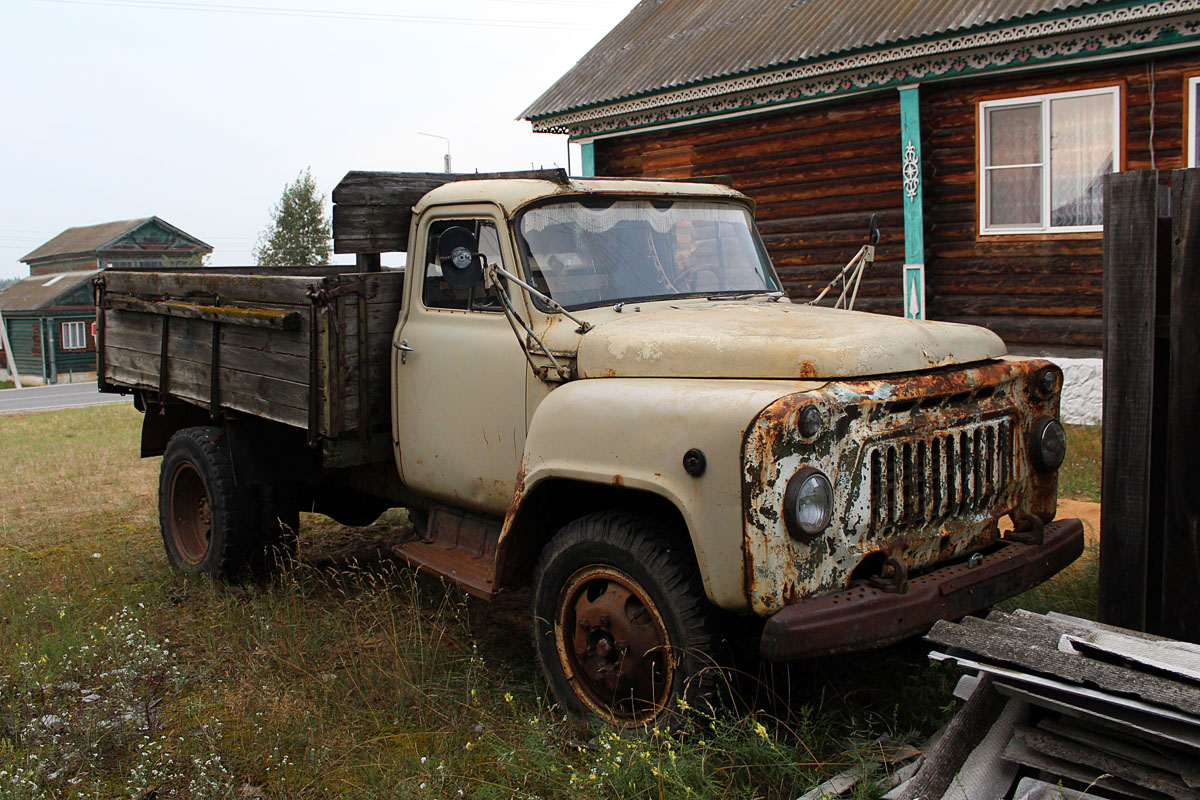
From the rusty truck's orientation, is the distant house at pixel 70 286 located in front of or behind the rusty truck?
behind

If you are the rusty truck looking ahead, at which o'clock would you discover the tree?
The tree is roughly at 7 o'clock from the rusty truck.

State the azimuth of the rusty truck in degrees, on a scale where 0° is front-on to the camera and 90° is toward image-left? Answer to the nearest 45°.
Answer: approximately 315°

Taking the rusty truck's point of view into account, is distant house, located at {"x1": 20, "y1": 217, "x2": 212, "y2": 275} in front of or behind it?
behind
